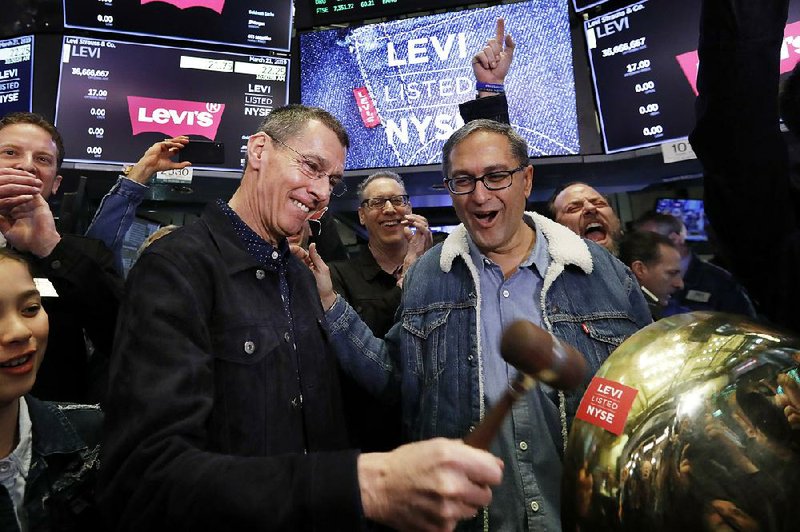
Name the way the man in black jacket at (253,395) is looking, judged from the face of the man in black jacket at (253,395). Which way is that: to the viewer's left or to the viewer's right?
to the viewer's right

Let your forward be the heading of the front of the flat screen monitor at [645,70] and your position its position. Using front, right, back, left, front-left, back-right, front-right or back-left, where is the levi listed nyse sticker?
front-left

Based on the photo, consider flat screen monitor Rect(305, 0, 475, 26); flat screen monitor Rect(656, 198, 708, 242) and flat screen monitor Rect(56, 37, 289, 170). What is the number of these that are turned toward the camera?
3

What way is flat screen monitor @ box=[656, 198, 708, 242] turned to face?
toward the camera

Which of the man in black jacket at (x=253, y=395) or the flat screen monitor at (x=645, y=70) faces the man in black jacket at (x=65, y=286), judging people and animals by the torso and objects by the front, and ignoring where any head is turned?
the flat screen monitor

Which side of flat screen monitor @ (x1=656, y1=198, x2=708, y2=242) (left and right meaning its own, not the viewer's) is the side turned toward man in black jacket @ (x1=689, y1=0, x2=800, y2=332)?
front

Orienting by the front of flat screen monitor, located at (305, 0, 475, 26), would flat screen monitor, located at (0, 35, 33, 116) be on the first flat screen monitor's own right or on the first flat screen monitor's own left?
on the first flat screen monitor's own right

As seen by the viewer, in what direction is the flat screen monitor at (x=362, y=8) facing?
toward the camera

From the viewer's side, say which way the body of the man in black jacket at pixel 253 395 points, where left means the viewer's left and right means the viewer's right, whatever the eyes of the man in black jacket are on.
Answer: facing the viewer and to the right of the viewer

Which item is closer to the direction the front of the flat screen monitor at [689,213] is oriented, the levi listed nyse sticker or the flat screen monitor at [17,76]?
the levi listed nyse sticker

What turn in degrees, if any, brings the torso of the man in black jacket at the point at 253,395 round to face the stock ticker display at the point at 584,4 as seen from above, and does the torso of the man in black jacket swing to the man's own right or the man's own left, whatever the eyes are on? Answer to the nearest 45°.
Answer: approximately 90° to the man's own left

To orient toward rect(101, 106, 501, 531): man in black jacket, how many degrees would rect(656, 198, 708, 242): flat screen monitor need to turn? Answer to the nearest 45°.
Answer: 0° — it already faces them

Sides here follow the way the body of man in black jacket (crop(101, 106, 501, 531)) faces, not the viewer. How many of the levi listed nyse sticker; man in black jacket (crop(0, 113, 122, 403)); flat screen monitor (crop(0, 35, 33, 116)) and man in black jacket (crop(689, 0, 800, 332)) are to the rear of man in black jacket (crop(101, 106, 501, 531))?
2

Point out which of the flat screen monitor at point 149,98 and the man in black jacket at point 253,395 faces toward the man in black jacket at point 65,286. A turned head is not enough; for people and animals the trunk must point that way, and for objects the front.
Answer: the flat screen monitor
